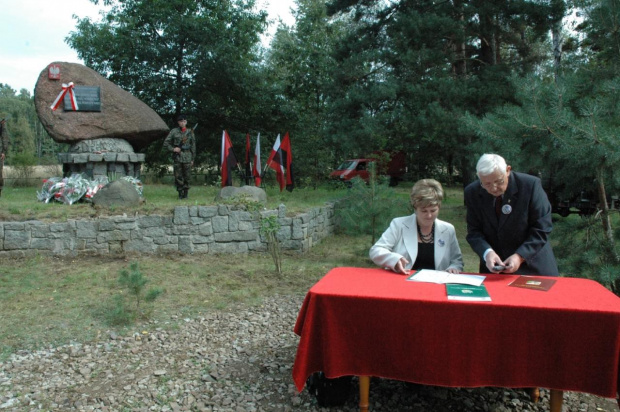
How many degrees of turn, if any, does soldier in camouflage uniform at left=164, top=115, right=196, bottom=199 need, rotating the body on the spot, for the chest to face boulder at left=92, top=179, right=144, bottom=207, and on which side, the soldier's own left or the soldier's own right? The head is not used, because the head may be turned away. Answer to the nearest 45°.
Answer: approximately 45° to the soldier's own right

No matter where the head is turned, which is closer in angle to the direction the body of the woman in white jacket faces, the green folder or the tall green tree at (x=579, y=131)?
the green folder

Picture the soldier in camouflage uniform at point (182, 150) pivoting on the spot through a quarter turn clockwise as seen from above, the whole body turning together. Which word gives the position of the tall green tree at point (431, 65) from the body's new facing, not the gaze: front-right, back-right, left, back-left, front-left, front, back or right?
back

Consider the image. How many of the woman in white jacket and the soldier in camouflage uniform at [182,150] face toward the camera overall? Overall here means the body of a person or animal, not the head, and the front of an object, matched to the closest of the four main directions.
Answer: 2

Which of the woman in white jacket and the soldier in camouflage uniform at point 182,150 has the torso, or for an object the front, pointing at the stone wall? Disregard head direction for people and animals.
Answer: the soldier in camouflage uniform

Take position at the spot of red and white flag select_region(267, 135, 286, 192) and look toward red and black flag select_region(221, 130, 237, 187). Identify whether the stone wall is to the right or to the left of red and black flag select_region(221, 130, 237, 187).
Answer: left

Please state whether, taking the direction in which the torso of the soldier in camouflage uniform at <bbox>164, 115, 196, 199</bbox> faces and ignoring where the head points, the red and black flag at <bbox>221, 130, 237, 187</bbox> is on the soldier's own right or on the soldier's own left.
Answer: on the soldier's own left

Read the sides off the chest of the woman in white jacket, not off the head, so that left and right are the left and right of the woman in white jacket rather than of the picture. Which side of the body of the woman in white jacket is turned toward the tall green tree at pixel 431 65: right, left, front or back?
back

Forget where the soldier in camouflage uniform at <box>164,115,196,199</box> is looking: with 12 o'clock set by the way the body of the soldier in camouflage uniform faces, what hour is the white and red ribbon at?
The white and red ribbon is roughly at 4 o'clock from the soldier in camouflage uniform.

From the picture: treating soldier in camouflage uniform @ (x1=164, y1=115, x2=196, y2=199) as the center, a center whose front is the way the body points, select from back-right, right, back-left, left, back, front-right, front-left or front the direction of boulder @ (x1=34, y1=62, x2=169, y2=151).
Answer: back-right

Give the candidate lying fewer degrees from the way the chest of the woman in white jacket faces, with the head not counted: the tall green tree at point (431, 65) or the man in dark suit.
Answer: the man in dark suit

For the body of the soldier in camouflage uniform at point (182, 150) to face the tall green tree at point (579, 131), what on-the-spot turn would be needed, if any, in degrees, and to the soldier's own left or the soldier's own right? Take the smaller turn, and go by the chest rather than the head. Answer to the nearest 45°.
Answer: approximately 45° to the soldier's own left

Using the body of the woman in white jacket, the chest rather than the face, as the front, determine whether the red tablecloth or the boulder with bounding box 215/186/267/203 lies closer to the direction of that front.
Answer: the red tablecloth

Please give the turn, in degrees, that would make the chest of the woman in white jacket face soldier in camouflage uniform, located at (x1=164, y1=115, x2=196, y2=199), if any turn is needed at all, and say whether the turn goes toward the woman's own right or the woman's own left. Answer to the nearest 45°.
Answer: approximately 135° to the woman's own right

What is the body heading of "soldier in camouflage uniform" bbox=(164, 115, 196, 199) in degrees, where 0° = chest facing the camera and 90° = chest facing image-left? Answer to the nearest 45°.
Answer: approximately 0°
